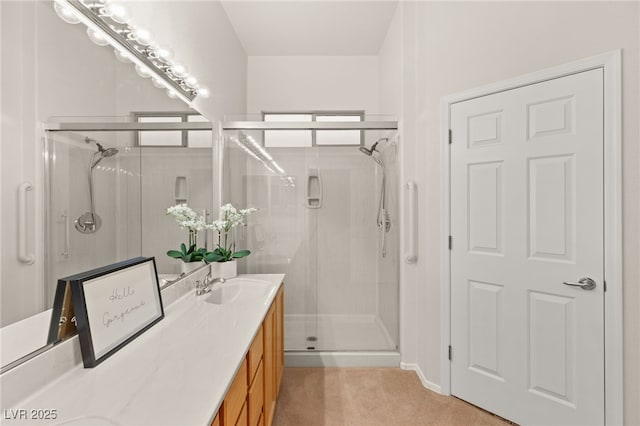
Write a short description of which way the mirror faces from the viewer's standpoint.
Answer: facing the viewer and to the right of the viewer

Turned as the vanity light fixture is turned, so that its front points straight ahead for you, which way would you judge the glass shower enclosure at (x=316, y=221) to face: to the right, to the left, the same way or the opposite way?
to the right

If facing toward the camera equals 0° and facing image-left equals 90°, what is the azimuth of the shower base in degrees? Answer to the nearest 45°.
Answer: approximately 0°

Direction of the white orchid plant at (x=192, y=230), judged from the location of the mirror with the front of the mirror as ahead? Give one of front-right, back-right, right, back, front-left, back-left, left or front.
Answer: left

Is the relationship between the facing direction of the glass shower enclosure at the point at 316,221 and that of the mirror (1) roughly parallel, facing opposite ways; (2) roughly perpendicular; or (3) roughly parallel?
roughly perpendicular

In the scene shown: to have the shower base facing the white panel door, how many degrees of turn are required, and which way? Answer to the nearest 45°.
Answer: approximately 45° to its left

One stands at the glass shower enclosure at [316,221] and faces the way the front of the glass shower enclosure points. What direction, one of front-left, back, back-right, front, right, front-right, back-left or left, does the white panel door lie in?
front-left

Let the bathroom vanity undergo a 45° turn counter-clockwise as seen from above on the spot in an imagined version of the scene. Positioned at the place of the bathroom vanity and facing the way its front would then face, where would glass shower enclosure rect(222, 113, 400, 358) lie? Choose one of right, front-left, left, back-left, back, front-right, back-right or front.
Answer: front-left

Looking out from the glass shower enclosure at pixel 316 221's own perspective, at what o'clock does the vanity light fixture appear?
The vanity light fixture is roughly at 1 o'clock from the glass shower enclosure.

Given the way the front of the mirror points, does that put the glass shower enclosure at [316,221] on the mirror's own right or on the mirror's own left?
on the mirror's own left

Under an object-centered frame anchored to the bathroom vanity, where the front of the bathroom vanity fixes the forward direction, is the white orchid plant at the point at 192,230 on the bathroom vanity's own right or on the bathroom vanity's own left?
on the bathroom vanity's own left
